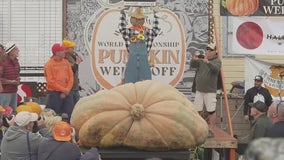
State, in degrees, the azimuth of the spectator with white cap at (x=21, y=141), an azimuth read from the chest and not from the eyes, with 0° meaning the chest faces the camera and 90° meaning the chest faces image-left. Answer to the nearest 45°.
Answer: approximately 225°

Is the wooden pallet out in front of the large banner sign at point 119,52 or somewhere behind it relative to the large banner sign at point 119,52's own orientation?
in front

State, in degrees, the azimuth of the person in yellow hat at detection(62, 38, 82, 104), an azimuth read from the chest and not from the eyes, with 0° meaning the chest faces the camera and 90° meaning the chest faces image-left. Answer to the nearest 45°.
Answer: approximately 315°

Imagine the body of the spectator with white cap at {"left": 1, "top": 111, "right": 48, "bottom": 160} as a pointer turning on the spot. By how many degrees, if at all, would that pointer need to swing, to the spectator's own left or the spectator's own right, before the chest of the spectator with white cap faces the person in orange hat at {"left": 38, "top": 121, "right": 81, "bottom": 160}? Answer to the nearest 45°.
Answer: approximately 90° to the spectator's own right

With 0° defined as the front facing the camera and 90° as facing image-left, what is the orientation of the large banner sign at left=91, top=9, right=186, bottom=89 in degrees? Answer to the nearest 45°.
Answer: approximately 0°

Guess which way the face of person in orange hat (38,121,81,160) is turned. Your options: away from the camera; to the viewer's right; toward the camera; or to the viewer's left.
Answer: away from the camera

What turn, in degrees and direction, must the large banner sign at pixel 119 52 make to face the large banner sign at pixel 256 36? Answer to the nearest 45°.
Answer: approximately 90° to its left

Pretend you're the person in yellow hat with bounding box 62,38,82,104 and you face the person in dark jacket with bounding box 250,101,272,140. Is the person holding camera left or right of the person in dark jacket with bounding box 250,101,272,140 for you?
left
